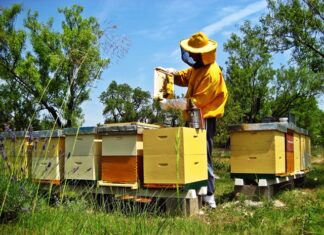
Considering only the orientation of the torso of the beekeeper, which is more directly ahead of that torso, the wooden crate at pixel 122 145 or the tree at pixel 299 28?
the wooden crate

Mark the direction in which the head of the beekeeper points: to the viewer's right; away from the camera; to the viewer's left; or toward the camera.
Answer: to the viewer's left

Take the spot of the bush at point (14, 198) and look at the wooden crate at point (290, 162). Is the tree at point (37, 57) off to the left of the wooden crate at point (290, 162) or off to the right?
left

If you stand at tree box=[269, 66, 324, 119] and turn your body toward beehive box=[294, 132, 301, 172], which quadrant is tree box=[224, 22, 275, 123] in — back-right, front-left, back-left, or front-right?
front-right

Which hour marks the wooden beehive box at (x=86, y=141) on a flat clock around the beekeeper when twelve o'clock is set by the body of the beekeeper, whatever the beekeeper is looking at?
The wooden beehive box is roughly at 12 o'clock from the beekeeper.

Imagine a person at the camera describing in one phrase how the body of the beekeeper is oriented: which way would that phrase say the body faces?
to the viewer's left

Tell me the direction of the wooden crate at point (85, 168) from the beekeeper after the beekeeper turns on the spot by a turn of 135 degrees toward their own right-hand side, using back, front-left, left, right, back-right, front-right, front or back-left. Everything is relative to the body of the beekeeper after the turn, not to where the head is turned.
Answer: back-left

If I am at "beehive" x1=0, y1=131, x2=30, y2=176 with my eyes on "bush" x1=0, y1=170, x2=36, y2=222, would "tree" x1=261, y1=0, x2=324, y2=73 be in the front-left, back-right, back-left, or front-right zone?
back-left

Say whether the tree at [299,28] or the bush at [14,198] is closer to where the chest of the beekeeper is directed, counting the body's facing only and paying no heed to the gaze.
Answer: the bush

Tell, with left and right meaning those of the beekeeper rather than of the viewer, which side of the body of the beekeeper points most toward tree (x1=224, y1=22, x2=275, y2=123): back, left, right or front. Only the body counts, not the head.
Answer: right

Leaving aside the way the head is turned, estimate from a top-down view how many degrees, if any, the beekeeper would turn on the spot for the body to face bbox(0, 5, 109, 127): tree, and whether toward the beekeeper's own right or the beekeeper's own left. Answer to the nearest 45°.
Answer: approximately 45° to the beekeeper's own right

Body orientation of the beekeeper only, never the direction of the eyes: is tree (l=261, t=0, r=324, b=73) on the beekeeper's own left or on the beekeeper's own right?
on the beekeeper's own right
